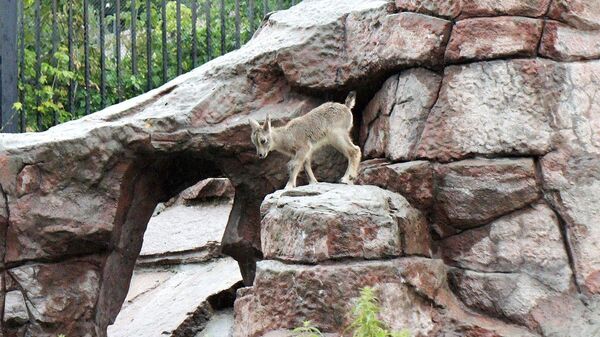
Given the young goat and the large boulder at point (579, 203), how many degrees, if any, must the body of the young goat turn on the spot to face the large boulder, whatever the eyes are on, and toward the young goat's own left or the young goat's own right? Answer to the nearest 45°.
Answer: approximately 135° to the young goat's own left

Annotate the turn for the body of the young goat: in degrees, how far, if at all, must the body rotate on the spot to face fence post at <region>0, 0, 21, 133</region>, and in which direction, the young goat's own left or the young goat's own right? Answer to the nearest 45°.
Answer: approximately 45° to the young goat's own right

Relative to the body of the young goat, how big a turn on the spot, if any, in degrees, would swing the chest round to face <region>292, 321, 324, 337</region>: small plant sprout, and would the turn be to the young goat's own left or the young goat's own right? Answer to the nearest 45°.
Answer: approximately 90° to the young goat's own left

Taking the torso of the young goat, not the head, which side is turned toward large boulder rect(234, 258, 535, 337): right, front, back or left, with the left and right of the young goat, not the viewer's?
left

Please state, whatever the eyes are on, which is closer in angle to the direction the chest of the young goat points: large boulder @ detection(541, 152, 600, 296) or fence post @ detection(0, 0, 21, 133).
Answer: the fence post

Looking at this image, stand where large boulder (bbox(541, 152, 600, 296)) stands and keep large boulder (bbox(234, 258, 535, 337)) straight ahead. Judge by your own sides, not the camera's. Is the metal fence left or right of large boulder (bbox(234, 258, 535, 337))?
right

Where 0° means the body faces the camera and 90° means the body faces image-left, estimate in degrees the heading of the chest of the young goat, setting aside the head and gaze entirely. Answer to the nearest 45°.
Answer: approximately 90°

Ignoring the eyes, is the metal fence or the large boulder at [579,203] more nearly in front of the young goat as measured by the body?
the metal fence
